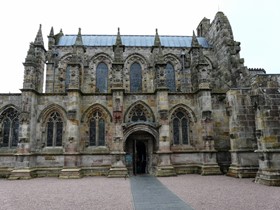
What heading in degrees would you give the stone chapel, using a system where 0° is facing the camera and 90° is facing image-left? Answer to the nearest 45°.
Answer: approximately 0°
